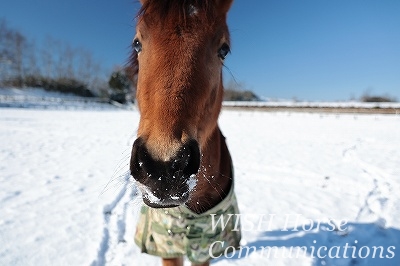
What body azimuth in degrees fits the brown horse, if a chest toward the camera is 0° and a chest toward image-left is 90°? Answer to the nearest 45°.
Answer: approximately 0°
